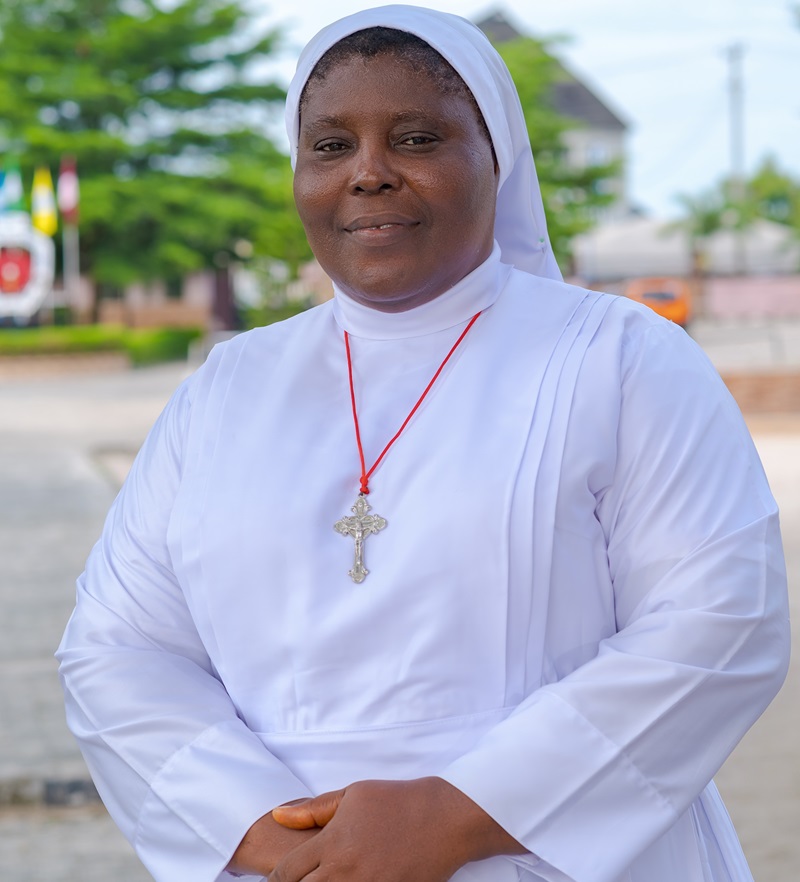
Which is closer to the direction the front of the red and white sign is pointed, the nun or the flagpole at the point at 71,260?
the nun

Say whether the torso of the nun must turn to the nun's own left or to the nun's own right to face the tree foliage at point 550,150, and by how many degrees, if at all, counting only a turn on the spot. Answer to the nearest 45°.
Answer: approximately 135° to the nun's own right

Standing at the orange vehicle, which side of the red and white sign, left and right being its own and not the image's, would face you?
left

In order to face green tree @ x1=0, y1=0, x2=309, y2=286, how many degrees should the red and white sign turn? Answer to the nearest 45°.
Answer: approximately 135° to its left

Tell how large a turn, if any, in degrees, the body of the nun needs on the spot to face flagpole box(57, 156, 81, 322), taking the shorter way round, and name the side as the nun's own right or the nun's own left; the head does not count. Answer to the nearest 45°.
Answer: approximately 135° to the nun's own right

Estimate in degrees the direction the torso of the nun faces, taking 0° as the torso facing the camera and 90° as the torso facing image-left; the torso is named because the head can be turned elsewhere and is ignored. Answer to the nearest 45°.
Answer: approximately 45°

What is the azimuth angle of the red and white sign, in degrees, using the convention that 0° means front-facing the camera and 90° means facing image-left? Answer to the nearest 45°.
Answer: approximately 0°
